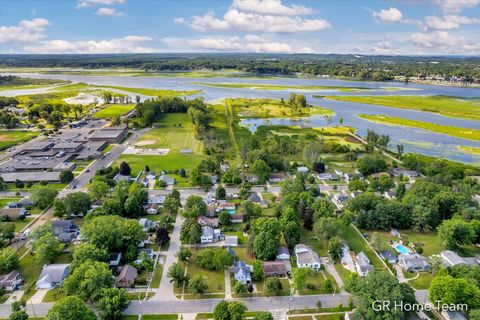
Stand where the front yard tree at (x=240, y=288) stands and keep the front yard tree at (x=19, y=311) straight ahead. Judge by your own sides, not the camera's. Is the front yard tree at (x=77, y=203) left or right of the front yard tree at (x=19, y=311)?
right

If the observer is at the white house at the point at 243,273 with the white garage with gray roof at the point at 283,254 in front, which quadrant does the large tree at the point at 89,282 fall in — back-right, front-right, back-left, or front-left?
back-left

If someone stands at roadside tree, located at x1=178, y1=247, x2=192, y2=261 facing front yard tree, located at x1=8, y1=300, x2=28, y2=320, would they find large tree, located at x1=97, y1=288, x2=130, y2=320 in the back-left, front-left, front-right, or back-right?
front-left

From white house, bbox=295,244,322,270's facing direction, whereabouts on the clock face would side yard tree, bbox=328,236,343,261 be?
The side yard tree is roughly at 8 o'clock from the white house.

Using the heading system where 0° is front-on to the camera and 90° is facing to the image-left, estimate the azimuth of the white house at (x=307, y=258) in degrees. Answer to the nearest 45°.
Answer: approximately 0°

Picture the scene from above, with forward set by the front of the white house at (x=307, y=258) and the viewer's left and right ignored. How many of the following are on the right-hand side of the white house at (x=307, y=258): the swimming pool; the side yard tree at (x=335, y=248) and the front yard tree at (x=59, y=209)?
1

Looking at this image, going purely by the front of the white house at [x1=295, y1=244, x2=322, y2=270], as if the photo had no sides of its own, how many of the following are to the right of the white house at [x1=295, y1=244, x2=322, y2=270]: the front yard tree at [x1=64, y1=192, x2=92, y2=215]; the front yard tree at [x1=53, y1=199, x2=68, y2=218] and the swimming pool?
2

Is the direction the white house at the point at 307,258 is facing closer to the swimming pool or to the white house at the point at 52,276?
the white house

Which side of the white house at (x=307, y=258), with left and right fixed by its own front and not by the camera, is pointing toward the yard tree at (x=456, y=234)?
left

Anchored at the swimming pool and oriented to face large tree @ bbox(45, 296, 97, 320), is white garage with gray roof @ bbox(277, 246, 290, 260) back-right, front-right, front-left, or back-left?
front-right

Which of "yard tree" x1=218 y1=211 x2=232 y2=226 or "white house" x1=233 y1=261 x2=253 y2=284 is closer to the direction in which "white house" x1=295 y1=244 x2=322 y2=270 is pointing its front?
the white house

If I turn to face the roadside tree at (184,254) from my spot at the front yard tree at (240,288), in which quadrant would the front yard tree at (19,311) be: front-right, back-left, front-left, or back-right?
front-left

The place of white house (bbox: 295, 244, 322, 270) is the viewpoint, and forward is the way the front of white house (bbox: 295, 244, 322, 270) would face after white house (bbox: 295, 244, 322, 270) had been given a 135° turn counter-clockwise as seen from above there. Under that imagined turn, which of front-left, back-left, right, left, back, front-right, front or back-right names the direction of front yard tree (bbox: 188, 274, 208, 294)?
back

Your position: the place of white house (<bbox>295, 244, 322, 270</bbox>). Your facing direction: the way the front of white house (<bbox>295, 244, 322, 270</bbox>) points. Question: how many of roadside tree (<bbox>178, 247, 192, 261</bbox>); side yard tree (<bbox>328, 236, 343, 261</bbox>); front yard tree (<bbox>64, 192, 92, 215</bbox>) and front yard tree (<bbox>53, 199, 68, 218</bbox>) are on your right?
3

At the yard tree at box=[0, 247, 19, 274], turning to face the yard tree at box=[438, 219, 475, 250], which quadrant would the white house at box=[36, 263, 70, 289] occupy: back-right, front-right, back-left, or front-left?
front-right

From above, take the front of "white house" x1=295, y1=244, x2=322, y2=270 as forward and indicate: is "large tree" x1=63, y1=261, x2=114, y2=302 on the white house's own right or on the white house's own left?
on the white house's own right

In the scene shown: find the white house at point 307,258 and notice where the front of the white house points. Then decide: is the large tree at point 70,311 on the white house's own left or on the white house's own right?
on the white house's own right

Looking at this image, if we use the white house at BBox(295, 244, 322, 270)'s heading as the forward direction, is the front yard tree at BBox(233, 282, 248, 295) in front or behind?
in front

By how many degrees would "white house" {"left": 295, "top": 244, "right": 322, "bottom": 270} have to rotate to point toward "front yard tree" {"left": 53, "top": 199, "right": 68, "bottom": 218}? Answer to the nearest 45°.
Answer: approximately 90° to its right
